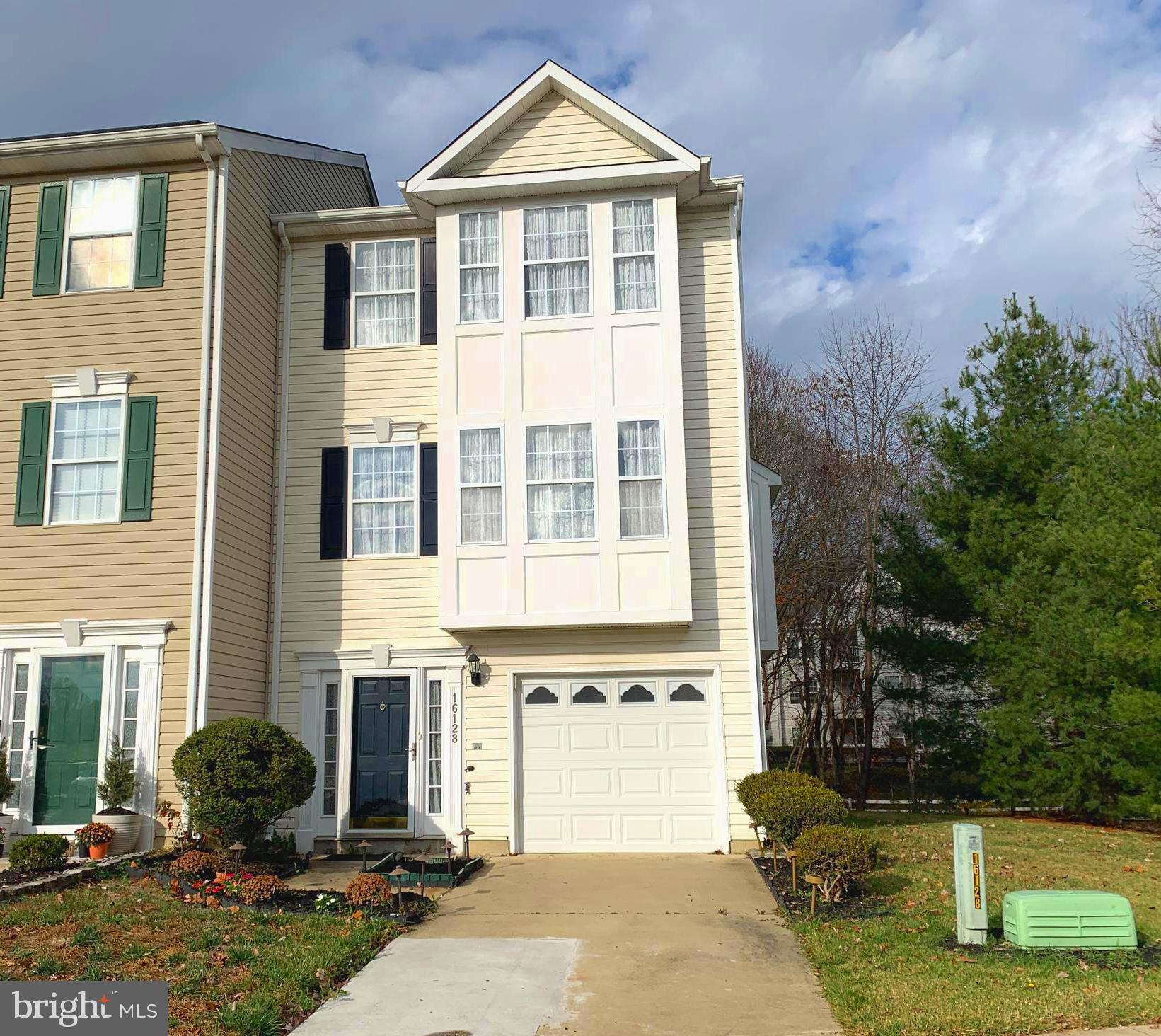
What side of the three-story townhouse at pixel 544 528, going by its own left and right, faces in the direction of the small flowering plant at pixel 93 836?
right

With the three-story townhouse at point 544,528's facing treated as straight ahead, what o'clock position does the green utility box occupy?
The green utility box is roughly at 11 o'clock from the three-story townhouse.

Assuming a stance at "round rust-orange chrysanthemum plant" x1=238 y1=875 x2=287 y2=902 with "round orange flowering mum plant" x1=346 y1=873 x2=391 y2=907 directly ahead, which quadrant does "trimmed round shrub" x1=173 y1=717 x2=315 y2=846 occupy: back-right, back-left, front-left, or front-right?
back-left

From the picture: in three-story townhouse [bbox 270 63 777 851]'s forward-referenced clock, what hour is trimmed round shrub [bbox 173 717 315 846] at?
The trimmed round shrub is roughly at 2 o'clock from the three-story townhouse.

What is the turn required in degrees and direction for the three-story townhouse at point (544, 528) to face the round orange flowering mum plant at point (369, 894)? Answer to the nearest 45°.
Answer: approximately 45° to its right

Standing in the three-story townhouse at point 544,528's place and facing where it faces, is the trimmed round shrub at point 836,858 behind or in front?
in front

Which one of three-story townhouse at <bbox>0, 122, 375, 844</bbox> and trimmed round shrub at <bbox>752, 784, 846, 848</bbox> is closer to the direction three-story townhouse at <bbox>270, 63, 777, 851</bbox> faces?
the trimmed round shrub

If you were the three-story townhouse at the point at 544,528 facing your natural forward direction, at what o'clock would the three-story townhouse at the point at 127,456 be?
the three-story townhouse at the point at 127,456 is roughly at 3 o'clock from the three-story townhouse at the point at 544,528.

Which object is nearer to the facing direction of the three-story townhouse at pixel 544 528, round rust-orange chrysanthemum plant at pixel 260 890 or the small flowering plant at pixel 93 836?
the round rust-orange chrysanthemum plant

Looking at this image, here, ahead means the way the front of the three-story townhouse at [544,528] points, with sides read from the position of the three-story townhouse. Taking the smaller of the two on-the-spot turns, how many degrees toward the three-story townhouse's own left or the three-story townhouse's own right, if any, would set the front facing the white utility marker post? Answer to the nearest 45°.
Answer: approximately 45° to the three-story townhouse's own left

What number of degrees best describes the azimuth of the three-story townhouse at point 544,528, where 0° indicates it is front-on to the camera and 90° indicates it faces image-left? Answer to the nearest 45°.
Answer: approximately 0°

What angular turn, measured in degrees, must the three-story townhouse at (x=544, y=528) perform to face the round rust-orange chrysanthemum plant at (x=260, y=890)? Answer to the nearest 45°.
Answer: approximately 45° to its right
